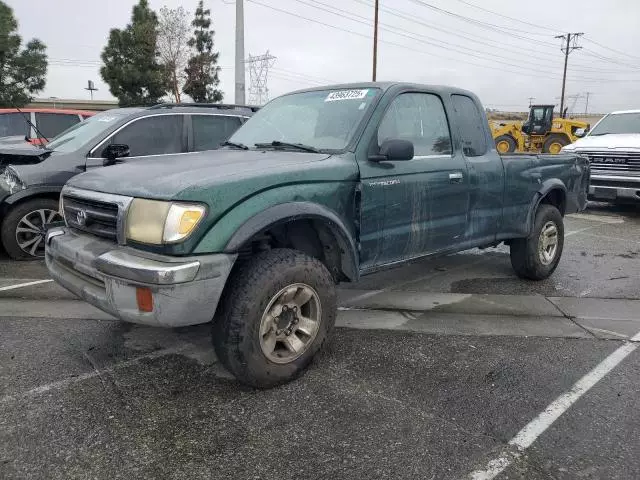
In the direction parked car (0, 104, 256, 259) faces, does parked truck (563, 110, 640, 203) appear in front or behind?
behind

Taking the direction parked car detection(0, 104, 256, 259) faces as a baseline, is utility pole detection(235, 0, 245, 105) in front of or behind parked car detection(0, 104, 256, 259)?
behind

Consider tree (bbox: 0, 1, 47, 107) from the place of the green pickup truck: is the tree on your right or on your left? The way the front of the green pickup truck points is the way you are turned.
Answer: on your right

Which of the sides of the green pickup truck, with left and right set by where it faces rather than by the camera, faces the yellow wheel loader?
back

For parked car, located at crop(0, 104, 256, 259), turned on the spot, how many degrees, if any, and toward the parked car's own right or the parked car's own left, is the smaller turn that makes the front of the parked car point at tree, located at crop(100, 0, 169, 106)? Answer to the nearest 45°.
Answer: approximately 135° to the parked car's own right

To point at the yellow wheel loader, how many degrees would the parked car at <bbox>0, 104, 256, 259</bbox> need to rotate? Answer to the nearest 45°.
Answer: approximately 180°

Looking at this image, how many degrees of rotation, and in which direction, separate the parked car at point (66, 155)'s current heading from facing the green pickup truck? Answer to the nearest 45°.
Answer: approximately 90° to its left

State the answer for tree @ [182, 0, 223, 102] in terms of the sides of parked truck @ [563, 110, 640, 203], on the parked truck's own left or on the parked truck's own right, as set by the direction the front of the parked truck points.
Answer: on the parked truck's own right
